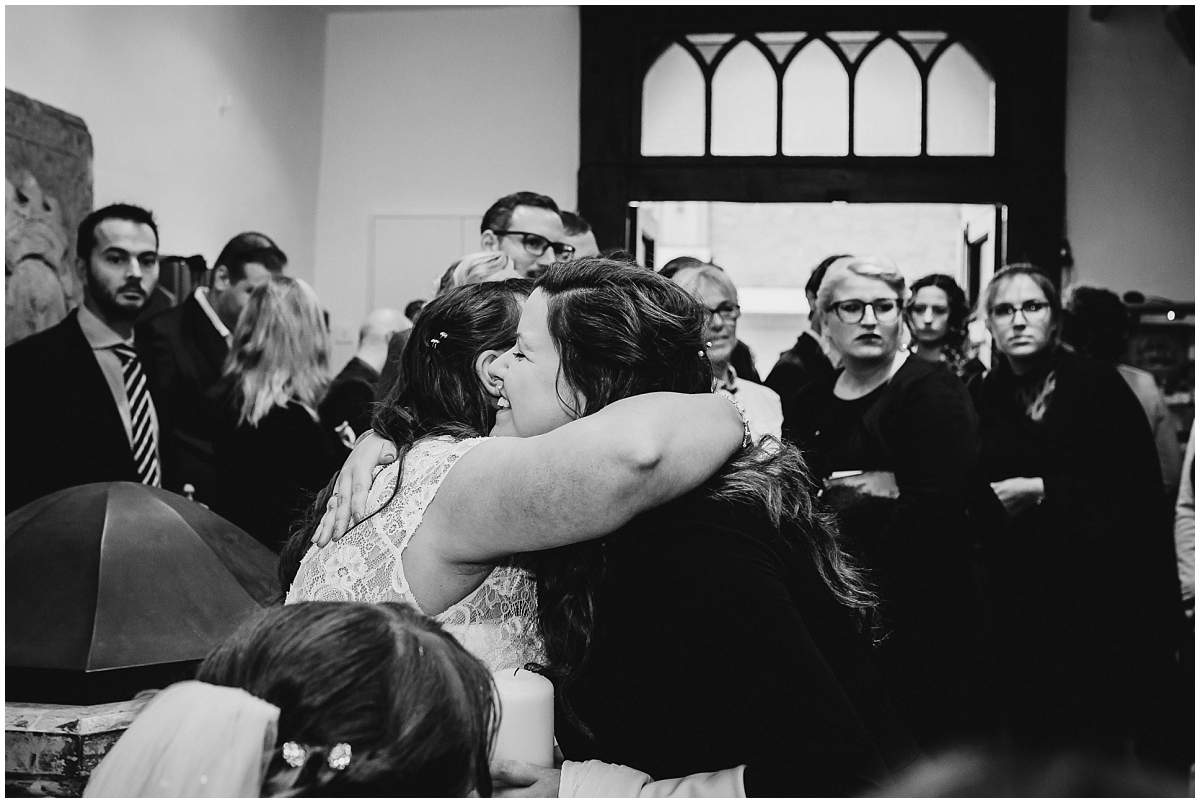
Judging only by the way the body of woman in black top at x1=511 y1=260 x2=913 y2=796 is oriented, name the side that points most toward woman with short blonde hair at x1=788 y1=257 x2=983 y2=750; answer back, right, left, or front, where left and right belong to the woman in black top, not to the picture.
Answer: right

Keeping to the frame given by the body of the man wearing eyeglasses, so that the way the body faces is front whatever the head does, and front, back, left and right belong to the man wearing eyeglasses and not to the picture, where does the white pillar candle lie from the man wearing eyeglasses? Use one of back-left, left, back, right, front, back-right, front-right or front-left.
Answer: front-right

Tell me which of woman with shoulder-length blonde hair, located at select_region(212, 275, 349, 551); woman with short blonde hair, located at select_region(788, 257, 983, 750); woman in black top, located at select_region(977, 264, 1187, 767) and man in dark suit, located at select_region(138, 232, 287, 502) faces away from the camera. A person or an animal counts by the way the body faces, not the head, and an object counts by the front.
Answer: woman with shoulder-length blonde hair, located at select_region(212, 275, 349, 551)

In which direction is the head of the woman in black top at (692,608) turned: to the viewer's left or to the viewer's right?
to the viewer's left

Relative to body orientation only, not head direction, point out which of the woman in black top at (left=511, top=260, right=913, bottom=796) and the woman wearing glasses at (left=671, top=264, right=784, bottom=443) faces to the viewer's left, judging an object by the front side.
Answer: the woman in black top

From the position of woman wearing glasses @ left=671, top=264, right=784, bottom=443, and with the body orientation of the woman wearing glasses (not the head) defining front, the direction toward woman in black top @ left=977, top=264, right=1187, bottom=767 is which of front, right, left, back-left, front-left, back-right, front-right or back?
front-left

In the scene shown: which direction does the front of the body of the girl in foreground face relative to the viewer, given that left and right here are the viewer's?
facing away from the viewer and to the right of the viewer

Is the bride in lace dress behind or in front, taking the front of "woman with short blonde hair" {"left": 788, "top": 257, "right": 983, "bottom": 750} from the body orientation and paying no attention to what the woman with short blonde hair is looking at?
in front

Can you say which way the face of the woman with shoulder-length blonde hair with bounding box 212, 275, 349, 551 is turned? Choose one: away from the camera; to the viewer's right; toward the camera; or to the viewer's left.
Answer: away from the camera

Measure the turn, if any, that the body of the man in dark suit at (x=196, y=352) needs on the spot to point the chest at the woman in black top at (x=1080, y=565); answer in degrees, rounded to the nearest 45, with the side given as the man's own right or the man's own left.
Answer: approximately 45° to the man's own right

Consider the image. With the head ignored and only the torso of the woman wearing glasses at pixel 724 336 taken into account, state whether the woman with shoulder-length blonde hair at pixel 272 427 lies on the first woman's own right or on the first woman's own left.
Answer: on the first woman's own right

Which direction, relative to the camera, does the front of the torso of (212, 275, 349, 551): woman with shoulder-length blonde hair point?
away from the camera

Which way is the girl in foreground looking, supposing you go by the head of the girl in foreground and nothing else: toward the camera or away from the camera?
away from the camera

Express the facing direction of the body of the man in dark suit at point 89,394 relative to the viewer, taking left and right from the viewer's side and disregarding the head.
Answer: facing the viewer and to the right of the viewer
